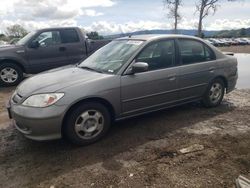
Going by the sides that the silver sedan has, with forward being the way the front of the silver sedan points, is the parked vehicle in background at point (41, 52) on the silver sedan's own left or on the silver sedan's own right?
on the silver sedan's own right

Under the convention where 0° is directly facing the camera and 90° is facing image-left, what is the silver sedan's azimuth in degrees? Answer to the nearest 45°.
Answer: approximately 45°
